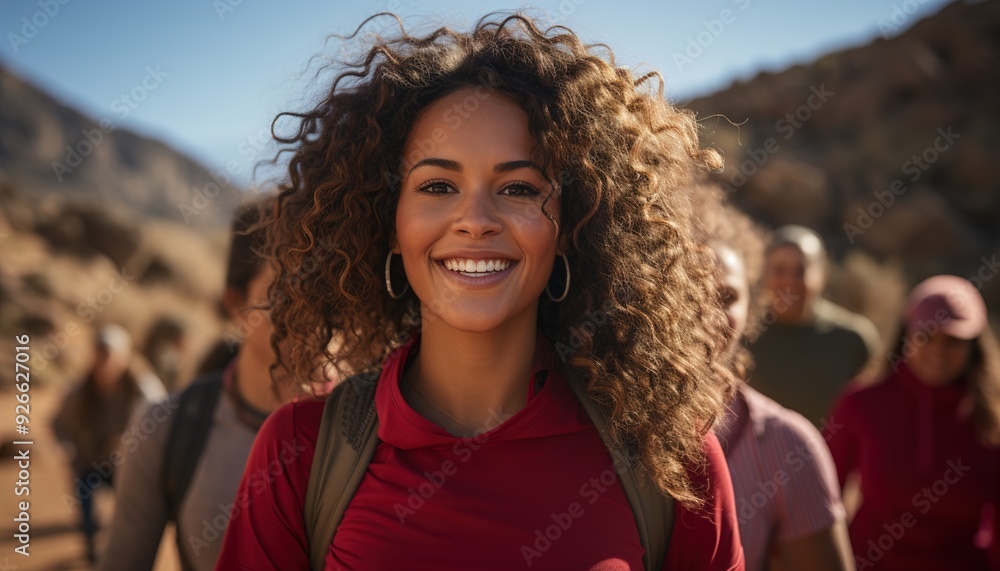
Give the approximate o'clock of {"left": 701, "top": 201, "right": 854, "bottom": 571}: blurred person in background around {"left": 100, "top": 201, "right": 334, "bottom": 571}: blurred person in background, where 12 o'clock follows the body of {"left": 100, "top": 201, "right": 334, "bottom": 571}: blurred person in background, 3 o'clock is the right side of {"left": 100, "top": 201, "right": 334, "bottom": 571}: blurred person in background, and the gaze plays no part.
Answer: {"left": 701, "top": 201, "right": 854, "bottom": 571}: blurred person in background is roughly at 10 o'clock from {"left": 100, "top": 201, "right": 334, "bottom": 571}: blurred person in background.

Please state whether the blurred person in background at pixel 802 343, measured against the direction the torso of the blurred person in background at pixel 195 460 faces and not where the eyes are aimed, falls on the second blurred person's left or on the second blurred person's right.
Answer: on the second blurred person's left

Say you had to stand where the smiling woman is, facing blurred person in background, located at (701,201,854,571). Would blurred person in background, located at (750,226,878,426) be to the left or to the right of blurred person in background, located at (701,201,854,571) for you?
left

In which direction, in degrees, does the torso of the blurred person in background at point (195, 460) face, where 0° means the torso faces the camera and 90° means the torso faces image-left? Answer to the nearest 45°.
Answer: approximately 0°

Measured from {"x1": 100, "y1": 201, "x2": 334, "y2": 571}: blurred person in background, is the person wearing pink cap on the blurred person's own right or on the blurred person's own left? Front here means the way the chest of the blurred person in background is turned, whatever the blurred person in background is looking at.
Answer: on the blurred person's own left

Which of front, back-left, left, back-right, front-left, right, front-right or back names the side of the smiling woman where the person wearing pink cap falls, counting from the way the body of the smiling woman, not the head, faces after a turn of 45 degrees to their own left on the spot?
left

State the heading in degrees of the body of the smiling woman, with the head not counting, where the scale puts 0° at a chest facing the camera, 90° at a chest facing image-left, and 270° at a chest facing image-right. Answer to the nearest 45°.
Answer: approximately 0°

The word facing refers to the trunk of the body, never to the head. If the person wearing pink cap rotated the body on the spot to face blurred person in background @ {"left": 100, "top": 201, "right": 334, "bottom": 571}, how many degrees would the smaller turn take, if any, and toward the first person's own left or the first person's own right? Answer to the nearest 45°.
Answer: approximately 45° to the first person's own right

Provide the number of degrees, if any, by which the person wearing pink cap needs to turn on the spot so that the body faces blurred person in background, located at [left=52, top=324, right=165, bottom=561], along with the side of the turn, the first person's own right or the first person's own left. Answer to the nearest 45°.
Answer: approximately 90° to the first person's own right
